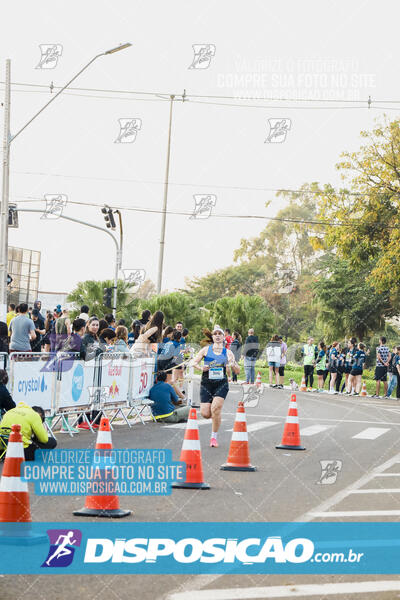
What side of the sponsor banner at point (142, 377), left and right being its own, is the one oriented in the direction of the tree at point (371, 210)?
left

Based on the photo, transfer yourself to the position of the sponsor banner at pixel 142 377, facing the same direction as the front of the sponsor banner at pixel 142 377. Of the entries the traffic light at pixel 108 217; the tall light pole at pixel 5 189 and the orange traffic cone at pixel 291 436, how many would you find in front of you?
1

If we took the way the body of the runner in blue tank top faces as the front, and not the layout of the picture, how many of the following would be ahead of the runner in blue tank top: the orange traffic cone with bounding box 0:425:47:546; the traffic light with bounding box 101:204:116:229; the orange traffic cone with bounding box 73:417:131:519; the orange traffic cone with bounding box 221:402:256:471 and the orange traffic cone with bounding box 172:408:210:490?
4

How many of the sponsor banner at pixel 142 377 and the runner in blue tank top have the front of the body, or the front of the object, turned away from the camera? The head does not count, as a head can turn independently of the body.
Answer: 0

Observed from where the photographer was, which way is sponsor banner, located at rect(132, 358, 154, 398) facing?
facing the viewer and to the right of the viewer

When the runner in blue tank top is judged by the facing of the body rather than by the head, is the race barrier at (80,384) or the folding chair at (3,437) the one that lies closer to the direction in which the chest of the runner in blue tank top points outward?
the folding chair

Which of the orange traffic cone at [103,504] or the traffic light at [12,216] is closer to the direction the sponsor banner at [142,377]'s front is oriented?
the orange traffic cone

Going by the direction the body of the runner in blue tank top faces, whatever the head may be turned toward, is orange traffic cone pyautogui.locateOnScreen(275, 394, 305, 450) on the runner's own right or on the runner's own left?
on the runner's own left

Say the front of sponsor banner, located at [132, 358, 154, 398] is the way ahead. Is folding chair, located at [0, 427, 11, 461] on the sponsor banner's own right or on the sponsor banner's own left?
on the sponsor banner's own right

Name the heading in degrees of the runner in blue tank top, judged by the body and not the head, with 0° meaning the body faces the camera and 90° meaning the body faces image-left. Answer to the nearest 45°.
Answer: approximately 0°

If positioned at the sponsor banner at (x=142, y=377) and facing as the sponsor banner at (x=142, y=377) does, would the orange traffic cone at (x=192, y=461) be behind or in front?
in front

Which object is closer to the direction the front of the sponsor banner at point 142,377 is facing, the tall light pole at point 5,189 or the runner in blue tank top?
the runner in blue tank top

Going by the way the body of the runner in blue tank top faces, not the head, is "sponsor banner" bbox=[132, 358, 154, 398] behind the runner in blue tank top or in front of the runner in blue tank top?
behind

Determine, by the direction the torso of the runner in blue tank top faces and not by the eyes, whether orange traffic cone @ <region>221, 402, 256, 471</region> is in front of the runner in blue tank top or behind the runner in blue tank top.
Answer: in front

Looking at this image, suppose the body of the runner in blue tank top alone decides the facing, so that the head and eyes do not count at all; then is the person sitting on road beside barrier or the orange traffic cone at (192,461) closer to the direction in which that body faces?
the orange traffic cone

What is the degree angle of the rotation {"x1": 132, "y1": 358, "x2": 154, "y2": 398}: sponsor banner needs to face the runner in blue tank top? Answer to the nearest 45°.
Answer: approximately 45° to its right

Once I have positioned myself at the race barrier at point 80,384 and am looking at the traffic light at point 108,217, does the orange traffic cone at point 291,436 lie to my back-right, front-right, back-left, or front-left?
back-right

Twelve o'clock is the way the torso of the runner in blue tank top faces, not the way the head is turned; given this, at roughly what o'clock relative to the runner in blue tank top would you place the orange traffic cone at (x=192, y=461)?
The orange traffic cone is roughly at 12 o'clock from the runner in blue tank top.
